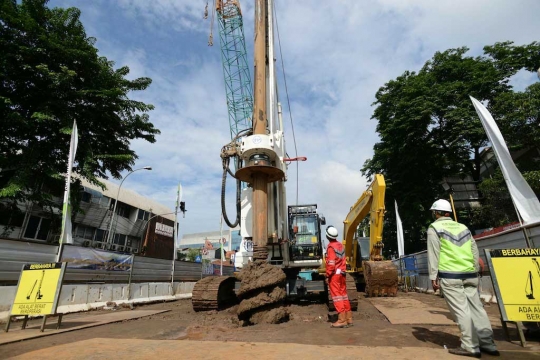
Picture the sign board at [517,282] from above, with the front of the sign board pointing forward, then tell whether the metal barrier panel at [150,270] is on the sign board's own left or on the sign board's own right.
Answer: on the sign board's own right

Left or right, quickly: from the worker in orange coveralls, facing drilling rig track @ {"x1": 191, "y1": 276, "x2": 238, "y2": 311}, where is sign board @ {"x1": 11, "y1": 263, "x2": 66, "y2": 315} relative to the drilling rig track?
left

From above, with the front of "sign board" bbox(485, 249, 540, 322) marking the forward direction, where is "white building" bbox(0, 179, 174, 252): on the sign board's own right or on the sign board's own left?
on the sign board's own right

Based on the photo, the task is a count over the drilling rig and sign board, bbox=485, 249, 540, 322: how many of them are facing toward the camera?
2

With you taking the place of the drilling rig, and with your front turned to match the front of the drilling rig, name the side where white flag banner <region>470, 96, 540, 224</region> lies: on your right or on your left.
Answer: on your left

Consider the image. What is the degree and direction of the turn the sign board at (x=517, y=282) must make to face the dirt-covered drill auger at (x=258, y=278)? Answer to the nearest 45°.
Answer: approximately 90° to its right

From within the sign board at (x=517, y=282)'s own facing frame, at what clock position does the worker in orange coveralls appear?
The worker in orange coveralls is roughly at 3 o'clock from the sign board.

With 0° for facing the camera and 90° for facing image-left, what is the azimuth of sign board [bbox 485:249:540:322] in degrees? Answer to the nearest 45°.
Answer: approximately 0°
